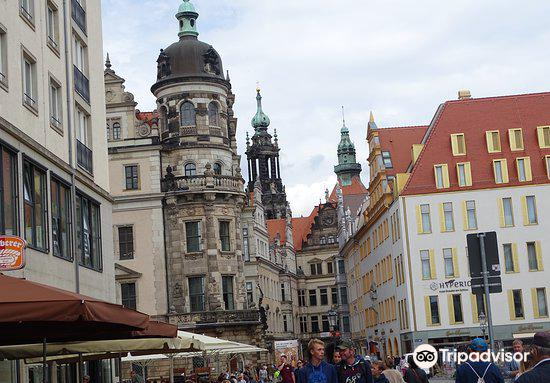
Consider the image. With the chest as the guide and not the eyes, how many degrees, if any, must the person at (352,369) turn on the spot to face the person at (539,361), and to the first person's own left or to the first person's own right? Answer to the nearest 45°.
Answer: approximately 45° to the first person's own left

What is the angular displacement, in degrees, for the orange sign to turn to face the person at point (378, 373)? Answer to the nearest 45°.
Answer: approximately 45° to its left

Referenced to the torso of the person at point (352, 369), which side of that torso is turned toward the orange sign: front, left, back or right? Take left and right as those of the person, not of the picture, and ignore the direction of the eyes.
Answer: right

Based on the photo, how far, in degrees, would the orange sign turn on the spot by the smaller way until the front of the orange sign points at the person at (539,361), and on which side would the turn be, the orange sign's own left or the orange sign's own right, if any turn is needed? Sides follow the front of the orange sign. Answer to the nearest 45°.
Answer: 0° — it already faces them

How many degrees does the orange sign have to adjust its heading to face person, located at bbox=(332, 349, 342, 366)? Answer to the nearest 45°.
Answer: approximately 45° to its left

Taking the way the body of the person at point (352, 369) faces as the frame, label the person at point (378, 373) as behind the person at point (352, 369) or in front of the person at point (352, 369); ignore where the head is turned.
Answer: behind

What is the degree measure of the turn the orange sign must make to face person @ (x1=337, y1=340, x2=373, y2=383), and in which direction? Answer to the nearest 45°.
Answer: approximately 45° to its left
